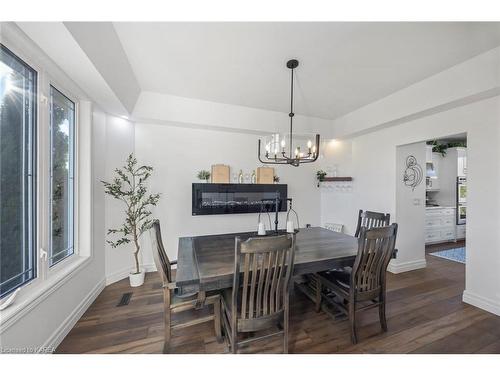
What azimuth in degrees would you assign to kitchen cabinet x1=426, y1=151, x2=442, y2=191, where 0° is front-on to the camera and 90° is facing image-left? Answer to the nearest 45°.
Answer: approximately 0°

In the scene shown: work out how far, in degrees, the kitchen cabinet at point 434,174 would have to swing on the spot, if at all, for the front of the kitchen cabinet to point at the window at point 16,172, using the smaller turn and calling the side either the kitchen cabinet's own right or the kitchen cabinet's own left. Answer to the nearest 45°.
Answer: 0° — it already faces it

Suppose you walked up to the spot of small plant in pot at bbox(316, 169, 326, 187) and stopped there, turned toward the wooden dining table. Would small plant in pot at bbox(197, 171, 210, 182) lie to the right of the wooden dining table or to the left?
right

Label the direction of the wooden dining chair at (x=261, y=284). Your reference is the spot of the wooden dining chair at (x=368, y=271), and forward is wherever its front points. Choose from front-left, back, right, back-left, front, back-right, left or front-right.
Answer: left

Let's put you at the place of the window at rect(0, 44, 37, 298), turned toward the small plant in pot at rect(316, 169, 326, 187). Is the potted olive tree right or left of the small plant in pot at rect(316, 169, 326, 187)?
left

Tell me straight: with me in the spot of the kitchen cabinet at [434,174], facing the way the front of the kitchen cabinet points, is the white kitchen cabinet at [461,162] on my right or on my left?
on my left

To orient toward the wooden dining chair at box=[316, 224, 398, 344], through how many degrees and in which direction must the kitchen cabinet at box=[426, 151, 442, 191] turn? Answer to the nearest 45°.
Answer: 0° — it already faces it

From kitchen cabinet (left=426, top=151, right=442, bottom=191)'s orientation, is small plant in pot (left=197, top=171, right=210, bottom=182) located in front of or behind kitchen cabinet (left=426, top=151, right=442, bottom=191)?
in front

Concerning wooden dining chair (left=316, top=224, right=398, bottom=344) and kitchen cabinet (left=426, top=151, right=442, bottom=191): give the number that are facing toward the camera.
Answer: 1

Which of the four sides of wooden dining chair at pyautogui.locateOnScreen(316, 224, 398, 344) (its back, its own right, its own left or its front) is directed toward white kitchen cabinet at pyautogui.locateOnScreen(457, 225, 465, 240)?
right

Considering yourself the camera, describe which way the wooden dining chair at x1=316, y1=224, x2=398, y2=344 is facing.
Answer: facing away from the viewer and to the left of the viewer

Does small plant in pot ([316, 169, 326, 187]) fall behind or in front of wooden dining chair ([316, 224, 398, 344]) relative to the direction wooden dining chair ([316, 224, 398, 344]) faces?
in front

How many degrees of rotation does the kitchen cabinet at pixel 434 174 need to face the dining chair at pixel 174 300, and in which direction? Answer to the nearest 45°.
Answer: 0° — it already faces it

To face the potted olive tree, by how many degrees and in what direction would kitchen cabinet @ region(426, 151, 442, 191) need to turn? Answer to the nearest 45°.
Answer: approximately 45° to its right
